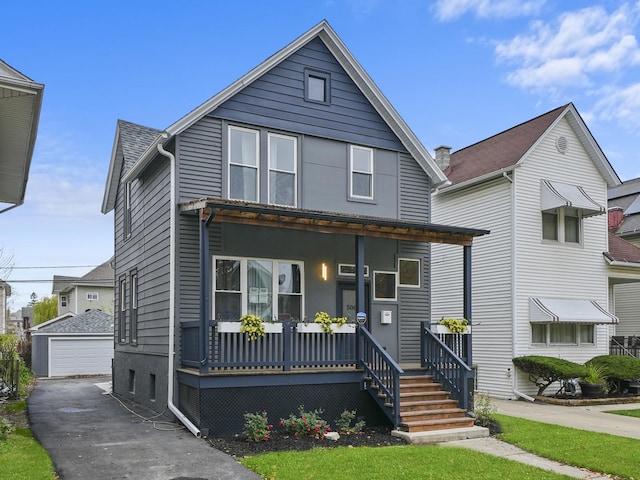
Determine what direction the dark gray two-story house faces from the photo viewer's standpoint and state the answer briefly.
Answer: facing the viewer and to the right of the viewer

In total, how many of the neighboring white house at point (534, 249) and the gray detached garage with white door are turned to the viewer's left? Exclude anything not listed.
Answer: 0

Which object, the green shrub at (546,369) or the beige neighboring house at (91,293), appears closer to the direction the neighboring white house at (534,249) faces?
the green shrub

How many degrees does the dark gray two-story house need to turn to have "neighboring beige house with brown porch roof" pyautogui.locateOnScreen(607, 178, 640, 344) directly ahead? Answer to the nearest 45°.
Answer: approximately 90° to its left

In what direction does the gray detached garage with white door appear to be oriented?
toward the camera

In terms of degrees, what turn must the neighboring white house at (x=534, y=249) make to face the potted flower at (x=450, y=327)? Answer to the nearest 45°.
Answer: approximately 45° to its right

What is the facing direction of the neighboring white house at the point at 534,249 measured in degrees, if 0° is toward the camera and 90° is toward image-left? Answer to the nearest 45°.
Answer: approximately 315°

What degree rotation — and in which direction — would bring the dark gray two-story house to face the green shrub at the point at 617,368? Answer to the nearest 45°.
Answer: approximately 90° to its left

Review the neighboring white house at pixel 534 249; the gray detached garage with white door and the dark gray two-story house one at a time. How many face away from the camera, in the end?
0

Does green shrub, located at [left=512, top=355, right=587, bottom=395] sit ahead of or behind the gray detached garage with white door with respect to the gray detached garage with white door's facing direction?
ahead
